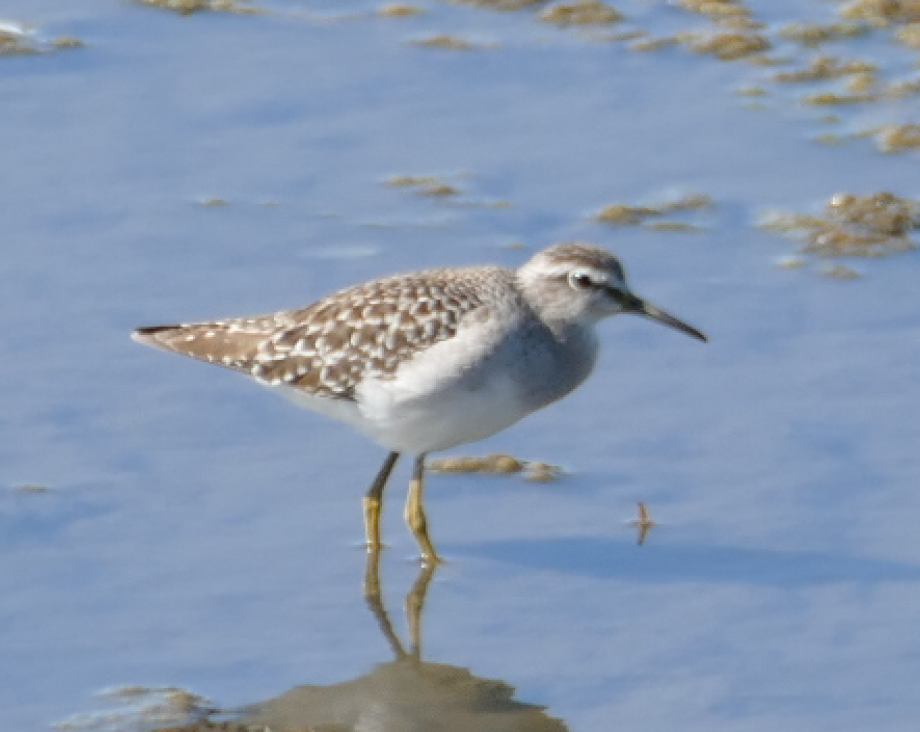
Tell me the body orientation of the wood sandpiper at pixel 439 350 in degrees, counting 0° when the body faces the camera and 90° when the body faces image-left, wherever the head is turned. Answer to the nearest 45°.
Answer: approximately 270°
